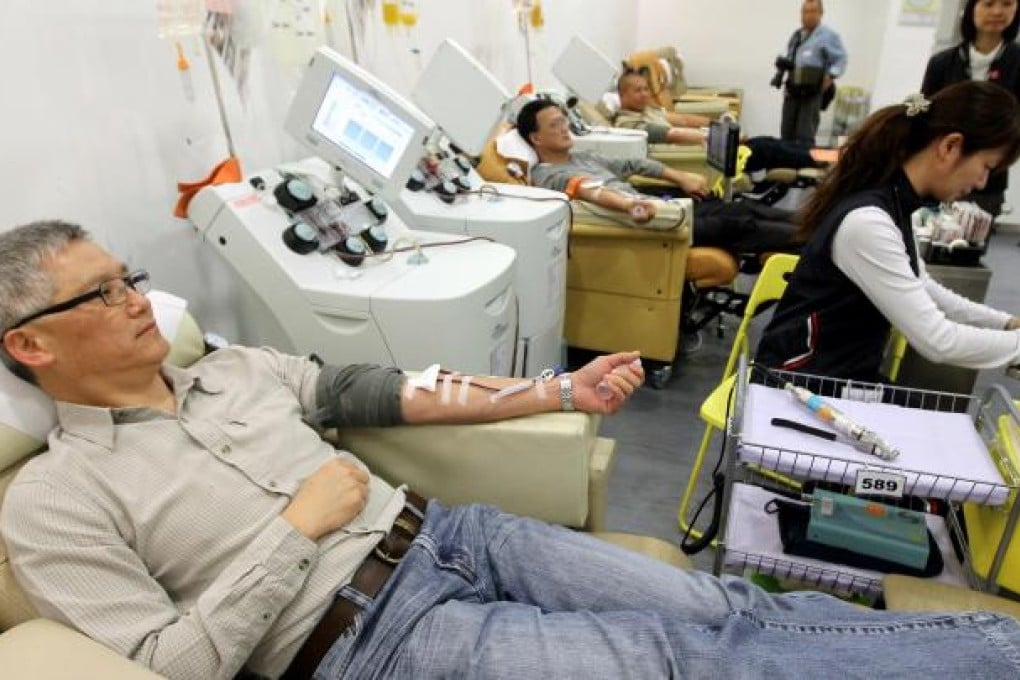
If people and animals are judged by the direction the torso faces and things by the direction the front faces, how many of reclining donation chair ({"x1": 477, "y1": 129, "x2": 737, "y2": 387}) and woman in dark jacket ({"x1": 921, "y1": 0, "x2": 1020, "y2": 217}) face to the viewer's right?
1

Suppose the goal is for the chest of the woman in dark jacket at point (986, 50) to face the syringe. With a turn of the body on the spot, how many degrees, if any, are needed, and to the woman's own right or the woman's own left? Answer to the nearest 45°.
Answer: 0° — they already face it

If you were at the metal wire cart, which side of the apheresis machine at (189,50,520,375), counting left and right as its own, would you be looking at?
front

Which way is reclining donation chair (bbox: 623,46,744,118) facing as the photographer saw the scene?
facing to the right of the viewer

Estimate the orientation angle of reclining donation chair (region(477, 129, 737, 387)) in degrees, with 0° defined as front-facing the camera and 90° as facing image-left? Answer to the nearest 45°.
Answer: approximately 270°

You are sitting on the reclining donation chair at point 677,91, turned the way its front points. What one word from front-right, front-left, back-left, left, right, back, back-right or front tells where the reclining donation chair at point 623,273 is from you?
right

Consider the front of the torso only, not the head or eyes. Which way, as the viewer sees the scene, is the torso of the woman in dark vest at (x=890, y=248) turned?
to the viewer's right

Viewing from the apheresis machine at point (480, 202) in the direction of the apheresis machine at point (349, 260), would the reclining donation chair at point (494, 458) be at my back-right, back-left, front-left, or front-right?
front-left

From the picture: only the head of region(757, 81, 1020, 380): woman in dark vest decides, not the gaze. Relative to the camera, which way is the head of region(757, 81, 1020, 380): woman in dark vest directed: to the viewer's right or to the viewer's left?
to the viewer's right

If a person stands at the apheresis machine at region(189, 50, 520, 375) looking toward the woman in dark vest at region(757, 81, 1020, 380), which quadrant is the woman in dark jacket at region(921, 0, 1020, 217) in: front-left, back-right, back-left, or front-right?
front-left

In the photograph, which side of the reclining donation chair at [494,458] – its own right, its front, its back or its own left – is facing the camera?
right

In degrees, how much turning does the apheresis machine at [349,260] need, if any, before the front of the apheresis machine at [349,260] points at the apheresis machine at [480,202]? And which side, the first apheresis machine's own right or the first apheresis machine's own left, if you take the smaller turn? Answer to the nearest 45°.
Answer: approximately 90° to the first apheresis machine's own left

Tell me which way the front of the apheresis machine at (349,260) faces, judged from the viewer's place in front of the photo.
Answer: facing the viewer and to the right of the viewer

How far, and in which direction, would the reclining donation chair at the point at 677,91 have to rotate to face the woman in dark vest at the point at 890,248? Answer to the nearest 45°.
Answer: approximately 90° to its right

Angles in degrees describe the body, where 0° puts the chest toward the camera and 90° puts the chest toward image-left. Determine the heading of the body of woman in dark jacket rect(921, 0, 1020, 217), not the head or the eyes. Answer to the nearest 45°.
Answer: approximately 0°

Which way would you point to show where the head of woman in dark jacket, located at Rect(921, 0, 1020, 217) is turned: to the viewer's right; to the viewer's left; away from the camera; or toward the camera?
toward the camera

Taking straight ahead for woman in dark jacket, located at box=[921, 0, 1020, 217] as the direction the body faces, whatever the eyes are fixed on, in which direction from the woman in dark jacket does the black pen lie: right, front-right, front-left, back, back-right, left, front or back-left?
front
